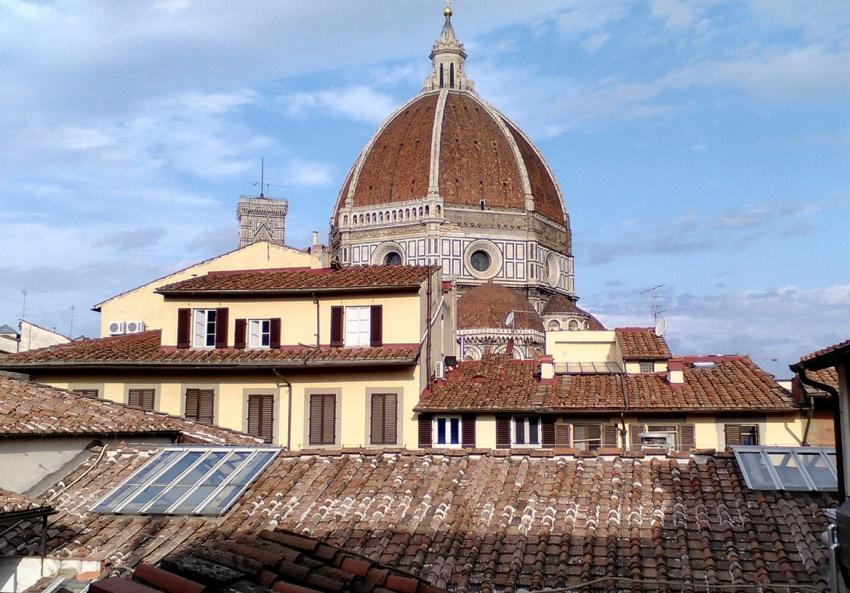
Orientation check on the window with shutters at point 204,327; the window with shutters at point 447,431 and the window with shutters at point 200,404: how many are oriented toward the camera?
3

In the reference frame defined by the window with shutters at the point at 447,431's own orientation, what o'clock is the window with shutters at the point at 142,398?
the window with shutters at the point at 142,398 is roughly at 3 o'clock from the window with shutters at the point at 447,431.

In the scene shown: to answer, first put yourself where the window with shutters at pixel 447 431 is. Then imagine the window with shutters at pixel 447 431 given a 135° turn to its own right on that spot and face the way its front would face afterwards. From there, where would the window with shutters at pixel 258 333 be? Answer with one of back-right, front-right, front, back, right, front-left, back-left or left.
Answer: front-left

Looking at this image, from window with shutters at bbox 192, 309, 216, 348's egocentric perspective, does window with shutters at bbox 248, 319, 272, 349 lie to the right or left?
on its left

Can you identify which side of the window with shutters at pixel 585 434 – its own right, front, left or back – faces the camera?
front

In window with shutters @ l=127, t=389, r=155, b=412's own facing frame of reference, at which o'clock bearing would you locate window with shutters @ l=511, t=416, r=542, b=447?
window with shutters @ l=511, t=416, r=542, b=447 is roughly at 10 o'clock from window with shutters @ l=127, t=389, r=155, b=412.

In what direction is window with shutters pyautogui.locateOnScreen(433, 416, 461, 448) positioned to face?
toward the camera

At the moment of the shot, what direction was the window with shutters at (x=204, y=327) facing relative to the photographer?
facing the viewer

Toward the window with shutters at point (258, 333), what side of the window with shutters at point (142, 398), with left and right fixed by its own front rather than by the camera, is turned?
left

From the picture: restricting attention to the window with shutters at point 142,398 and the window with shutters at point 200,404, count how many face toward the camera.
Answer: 2

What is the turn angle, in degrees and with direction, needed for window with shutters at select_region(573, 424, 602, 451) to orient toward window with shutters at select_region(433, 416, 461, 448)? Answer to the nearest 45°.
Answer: approximately 90° to its right

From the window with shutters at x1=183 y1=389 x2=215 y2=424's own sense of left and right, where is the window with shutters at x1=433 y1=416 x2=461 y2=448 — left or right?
on its left

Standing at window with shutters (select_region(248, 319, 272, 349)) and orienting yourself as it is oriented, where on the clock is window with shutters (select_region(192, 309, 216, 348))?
window with shutters (select_region(192, 309, 216, 348)) is roughly at 4 o'clock from window with shutters (select_region(248, 319, 272, 349)).

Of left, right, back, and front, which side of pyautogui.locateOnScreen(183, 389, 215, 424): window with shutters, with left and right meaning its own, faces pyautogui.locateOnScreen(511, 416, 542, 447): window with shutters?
left
